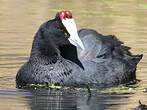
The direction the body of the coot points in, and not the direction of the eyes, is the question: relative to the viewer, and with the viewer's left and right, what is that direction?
facing to the left of the viewer
